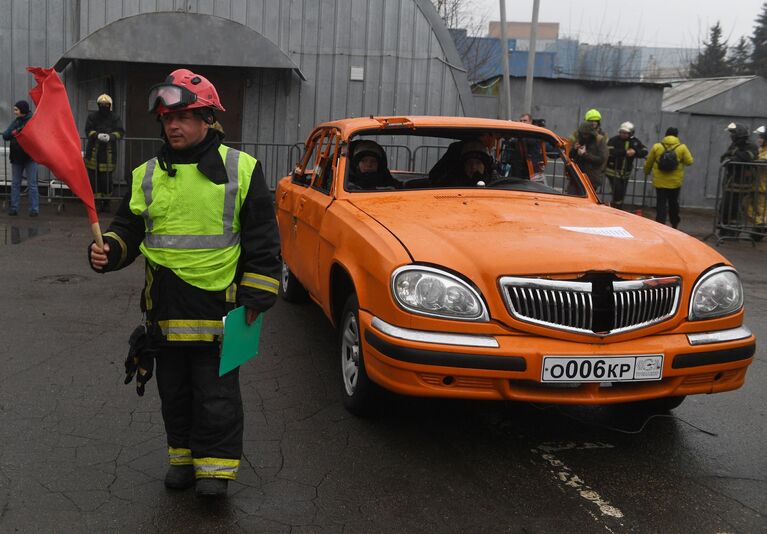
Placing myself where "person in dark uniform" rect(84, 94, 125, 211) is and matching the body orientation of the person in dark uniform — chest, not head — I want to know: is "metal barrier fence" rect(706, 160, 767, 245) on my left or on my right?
on my left

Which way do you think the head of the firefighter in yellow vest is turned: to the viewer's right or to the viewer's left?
to the viewer's left

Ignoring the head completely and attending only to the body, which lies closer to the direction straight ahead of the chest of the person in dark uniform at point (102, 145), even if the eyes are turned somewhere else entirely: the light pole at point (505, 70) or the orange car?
the orange car

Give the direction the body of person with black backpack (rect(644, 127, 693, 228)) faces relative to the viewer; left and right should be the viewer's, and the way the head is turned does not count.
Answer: facing away from the viewer

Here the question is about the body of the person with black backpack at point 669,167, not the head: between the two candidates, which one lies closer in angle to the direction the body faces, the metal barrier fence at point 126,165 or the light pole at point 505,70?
the light pole

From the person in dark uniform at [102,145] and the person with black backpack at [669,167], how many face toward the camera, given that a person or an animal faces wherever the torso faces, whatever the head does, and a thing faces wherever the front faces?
1

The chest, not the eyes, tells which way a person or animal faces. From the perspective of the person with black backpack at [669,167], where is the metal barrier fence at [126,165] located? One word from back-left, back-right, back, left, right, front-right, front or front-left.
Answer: left

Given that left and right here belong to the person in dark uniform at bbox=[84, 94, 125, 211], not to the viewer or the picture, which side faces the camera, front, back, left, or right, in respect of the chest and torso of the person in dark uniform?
front

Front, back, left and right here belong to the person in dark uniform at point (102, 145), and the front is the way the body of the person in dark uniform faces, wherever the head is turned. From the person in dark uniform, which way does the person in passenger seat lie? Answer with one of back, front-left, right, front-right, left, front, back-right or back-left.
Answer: front

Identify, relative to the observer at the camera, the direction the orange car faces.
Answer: facing the viewer and to the right of the viewer
